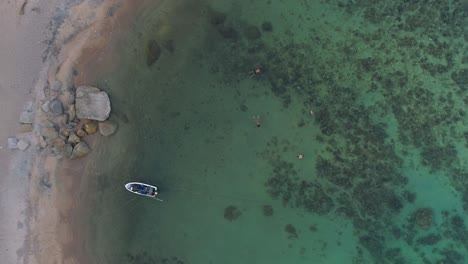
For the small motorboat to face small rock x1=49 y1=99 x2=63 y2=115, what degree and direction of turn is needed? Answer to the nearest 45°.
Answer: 0° — it already faces it

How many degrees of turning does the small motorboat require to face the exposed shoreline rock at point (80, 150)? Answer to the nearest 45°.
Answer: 0° — it already faces it

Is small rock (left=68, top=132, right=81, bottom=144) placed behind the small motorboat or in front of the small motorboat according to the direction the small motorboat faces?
in front

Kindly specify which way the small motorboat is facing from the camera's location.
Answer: facing to the left of the viewer

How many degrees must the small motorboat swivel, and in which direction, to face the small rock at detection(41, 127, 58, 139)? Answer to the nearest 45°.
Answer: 0° — it already faces it

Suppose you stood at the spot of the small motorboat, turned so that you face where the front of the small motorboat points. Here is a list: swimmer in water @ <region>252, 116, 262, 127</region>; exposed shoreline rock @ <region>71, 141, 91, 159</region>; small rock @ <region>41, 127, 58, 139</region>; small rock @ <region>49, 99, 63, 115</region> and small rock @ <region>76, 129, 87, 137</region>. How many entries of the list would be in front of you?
4

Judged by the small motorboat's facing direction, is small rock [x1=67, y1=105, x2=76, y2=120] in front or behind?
in front
